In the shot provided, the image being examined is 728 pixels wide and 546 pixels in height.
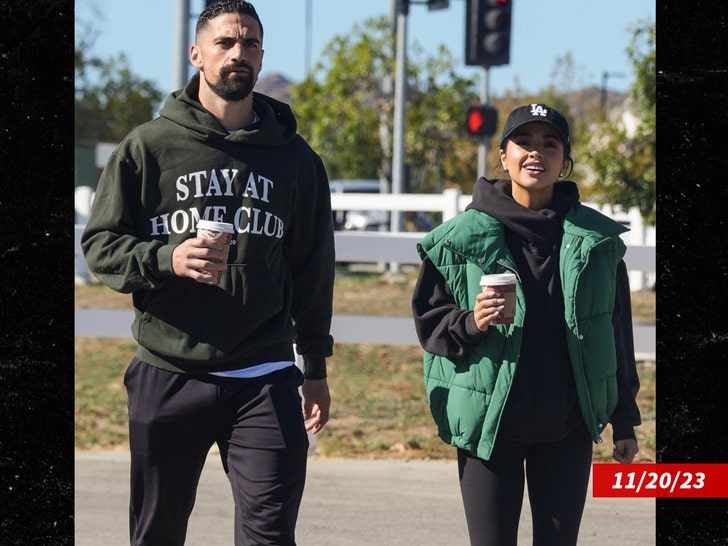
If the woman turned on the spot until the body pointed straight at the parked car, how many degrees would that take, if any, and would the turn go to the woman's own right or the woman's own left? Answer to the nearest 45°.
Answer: approximately 180°

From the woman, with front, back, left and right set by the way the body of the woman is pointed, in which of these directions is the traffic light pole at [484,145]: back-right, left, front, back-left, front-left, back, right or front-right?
back

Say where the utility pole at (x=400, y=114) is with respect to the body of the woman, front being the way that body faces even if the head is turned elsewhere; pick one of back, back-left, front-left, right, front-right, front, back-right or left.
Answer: back

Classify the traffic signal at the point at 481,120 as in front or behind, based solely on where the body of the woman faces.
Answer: behind

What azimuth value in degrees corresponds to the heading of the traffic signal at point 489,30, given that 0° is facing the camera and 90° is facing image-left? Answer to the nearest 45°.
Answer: approximately 315°

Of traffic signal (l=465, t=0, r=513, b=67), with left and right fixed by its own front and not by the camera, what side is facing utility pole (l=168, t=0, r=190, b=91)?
right

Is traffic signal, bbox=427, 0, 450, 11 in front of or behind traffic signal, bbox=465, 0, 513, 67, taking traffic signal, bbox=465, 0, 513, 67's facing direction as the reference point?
behind

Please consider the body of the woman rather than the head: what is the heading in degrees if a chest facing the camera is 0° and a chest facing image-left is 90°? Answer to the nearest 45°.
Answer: approximately 0°

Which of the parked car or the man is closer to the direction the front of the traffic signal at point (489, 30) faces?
the man
